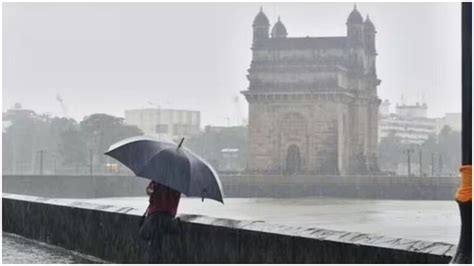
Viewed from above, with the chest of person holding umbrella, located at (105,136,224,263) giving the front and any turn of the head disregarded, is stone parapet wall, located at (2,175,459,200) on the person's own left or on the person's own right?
on the person's own right

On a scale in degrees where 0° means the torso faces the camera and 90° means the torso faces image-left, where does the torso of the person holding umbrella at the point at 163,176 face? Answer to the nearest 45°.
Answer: approximately 135°
